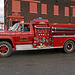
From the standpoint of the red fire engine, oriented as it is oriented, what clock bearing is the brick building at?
The brick building is roughly at 3 o'clock from the red fire engine.

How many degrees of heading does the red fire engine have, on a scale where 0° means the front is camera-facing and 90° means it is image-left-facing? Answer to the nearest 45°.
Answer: approximately 90°
